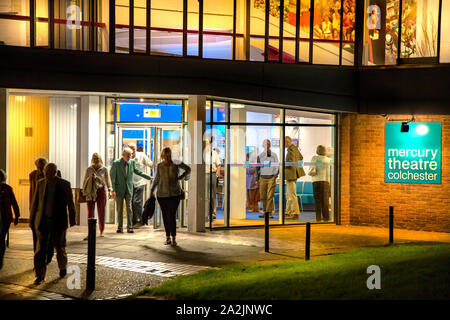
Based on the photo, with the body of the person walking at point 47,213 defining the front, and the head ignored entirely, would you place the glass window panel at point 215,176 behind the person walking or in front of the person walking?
behind

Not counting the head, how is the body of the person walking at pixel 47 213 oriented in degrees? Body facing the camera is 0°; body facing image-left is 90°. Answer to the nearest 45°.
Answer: approximately 0°

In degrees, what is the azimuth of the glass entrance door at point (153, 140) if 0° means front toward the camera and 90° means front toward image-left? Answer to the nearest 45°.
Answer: approximately 0°

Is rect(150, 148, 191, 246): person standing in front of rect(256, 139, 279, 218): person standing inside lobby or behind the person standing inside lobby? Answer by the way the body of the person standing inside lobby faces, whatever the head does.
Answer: in front
